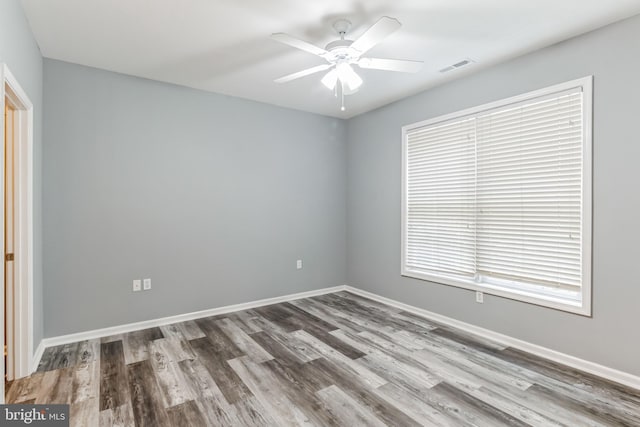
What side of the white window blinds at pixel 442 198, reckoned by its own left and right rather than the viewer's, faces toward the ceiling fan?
front

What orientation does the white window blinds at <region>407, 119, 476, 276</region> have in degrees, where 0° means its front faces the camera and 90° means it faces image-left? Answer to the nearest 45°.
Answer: approximately 45°
